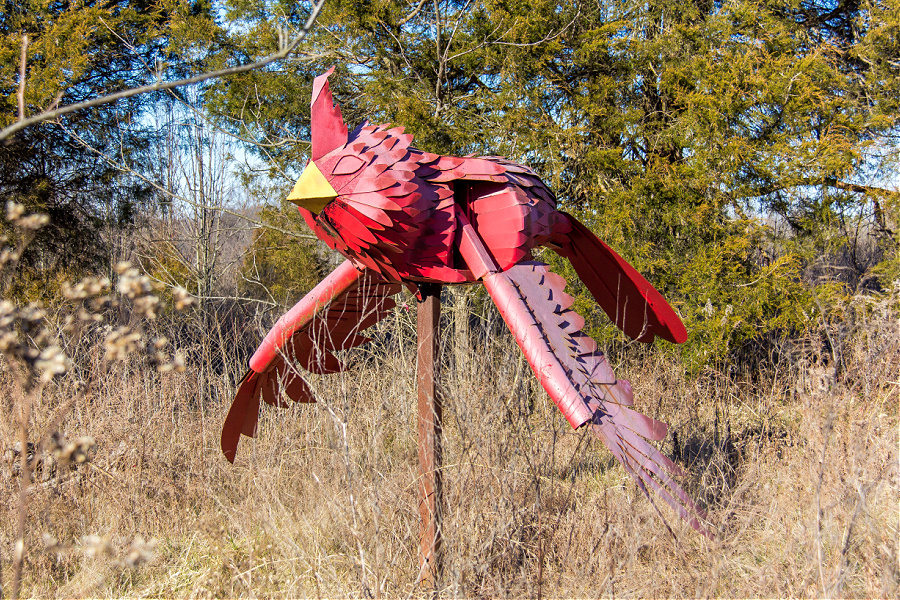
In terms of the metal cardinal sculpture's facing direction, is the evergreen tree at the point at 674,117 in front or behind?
behind

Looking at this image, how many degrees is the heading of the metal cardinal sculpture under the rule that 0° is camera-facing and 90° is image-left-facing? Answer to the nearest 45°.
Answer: approximately 45°
